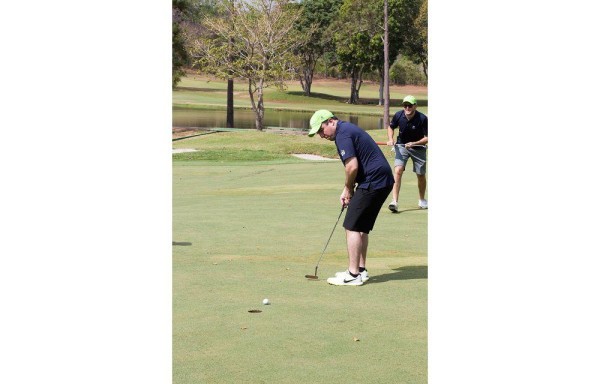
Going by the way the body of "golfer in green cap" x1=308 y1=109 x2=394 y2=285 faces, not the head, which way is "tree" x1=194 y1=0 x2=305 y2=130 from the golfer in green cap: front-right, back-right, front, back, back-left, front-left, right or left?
right

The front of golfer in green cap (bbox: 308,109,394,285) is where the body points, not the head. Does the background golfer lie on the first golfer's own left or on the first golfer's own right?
on the first golfer's own right

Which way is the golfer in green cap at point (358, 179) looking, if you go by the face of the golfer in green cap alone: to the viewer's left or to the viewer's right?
to the viewer's left

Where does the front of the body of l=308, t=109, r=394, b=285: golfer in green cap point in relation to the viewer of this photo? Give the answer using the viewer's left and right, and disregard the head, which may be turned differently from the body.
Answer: facing to the left of the viewer
